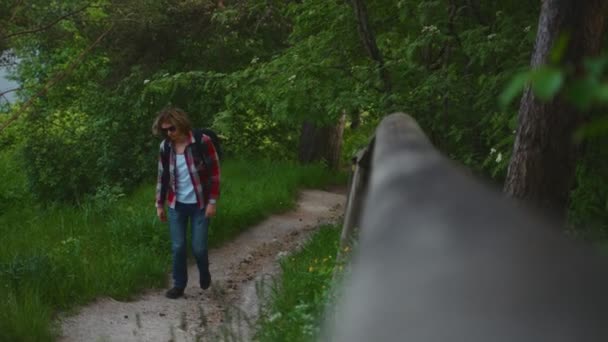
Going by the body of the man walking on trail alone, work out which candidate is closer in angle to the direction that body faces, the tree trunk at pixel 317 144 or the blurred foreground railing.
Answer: the blurred foreground railing

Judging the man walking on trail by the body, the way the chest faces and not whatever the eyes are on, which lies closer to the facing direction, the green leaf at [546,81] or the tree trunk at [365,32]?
the green leaf

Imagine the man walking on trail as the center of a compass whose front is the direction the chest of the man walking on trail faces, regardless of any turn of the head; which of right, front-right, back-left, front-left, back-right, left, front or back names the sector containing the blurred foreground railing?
front-left

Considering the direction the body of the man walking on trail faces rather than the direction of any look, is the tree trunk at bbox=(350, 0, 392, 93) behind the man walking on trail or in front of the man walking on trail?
behind

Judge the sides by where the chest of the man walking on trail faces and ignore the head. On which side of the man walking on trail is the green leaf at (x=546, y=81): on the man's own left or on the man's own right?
on the man's own left

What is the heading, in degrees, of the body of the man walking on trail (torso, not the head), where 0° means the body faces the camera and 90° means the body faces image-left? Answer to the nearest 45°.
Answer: approximately 45°

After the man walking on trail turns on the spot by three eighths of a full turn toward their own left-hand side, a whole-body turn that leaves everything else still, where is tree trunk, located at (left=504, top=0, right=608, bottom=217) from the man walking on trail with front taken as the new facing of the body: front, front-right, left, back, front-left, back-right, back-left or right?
front-right
